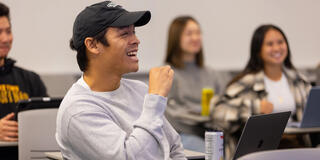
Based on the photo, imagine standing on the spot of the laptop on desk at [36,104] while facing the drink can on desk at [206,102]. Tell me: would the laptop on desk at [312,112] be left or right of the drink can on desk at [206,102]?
right

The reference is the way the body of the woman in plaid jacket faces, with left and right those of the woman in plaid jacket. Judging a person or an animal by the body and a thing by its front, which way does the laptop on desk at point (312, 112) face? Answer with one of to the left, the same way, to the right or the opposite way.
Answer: the opposite way

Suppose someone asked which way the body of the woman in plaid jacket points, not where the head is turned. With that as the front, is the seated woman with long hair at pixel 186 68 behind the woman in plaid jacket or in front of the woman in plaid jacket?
behind

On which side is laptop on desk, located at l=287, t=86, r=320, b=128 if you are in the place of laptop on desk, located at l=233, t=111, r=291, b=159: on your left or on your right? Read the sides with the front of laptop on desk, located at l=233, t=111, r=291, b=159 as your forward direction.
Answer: on your right

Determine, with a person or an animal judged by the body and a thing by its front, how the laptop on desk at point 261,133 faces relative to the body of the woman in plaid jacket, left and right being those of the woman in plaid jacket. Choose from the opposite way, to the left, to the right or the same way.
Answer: the opposite way

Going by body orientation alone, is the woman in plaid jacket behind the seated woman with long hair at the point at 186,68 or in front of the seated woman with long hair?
in front

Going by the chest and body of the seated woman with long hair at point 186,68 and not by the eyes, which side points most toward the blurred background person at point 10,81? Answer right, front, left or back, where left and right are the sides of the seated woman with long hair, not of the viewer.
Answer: right

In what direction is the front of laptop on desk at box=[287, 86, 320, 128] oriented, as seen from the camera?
facing away from the viewer and to the left of the viewer

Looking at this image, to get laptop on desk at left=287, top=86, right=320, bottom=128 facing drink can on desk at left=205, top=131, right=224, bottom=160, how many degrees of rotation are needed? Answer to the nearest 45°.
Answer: approximately 135° to its left

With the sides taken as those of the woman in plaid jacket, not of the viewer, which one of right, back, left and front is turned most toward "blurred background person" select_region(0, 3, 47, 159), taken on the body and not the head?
right

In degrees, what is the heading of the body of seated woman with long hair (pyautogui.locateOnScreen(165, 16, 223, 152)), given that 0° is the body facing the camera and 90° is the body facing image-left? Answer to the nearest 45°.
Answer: approximately 315°

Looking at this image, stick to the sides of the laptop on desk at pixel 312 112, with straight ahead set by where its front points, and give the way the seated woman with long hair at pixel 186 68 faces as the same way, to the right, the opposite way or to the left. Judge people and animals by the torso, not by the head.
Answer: the opposite way

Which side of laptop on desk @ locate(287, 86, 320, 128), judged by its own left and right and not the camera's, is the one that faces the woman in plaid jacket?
front

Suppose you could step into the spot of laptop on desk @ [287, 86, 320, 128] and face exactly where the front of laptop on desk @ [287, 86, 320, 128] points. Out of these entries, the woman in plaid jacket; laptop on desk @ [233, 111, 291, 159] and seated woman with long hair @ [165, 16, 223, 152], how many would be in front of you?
2

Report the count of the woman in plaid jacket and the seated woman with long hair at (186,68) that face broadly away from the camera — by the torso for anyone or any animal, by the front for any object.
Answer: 0
